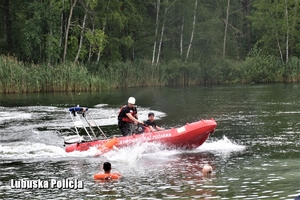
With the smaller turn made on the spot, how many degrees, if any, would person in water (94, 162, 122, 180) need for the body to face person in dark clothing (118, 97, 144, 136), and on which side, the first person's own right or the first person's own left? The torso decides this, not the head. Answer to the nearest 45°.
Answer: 0° — they already face them

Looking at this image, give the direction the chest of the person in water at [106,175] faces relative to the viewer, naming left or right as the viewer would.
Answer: facing away from the viewer

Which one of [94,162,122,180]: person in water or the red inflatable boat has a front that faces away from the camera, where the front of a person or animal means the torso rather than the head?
the person in water

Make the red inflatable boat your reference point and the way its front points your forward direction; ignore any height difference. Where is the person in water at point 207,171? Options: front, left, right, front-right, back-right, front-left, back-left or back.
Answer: right

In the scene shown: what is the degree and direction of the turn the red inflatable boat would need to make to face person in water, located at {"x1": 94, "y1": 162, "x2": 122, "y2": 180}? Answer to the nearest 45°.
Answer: approximately 135° to its right

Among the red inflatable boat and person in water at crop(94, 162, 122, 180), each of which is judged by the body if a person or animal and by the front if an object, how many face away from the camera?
1

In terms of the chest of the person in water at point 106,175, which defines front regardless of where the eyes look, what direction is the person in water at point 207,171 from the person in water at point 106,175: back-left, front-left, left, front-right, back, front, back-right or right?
right

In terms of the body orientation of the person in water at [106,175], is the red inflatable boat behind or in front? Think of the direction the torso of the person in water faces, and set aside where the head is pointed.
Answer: in front

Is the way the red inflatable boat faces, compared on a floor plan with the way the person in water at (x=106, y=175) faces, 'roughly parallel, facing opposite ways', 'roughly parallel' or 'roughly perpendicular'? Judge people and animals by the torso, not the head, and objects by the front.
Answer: roughly perpendicular

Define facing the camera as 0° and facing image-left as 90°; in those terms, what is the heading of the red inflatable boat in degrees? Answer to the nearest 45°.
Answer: approximately 270°

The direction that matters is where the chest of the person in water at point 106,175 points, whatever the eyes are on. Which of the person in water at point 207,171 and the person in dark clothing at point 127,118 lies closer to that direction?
the person in dark clothing
